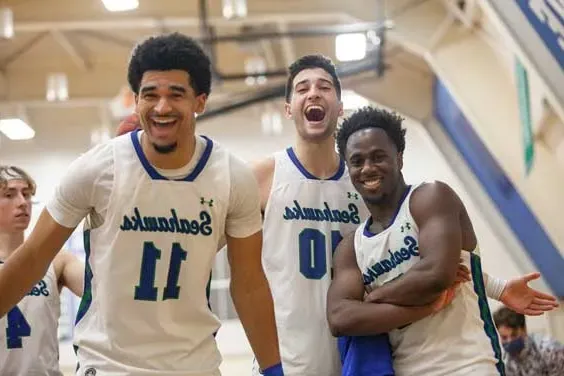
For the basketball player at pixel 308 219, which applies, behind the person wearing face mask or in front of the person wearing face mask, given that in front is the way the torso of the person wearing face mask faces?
in front

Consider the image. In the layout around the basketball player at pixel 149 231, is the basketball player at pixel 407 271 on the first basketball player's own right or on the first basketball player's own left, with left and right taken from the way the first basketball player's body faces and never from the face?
on the first basketball player's own left

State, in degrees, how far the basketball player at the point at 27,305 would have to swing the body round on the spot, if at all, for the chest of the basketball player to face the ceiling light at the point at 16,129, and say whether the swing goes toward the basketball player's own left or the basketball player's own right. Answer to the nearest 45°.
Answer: approximately 180°

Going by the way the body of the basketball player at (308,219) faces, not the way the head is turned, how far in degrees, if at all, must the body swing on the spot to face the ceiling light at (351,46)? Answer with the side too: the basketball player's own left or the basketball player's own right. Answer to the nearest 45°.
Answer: approximately 180°

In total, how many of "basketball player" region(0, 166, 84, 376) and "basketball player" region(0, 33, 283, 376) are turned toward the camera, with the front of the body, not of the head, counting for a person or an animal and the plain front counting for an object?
2

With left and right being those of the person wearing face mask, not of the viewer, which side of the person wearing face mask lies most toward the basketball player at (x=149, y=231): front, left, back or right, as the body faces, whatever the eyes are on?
front

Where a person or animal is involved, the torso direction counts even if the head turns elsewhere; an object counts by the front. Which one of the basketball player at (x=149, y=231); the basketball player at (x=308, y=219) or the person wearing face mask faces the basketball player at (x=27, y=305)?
the person wearing face mask
